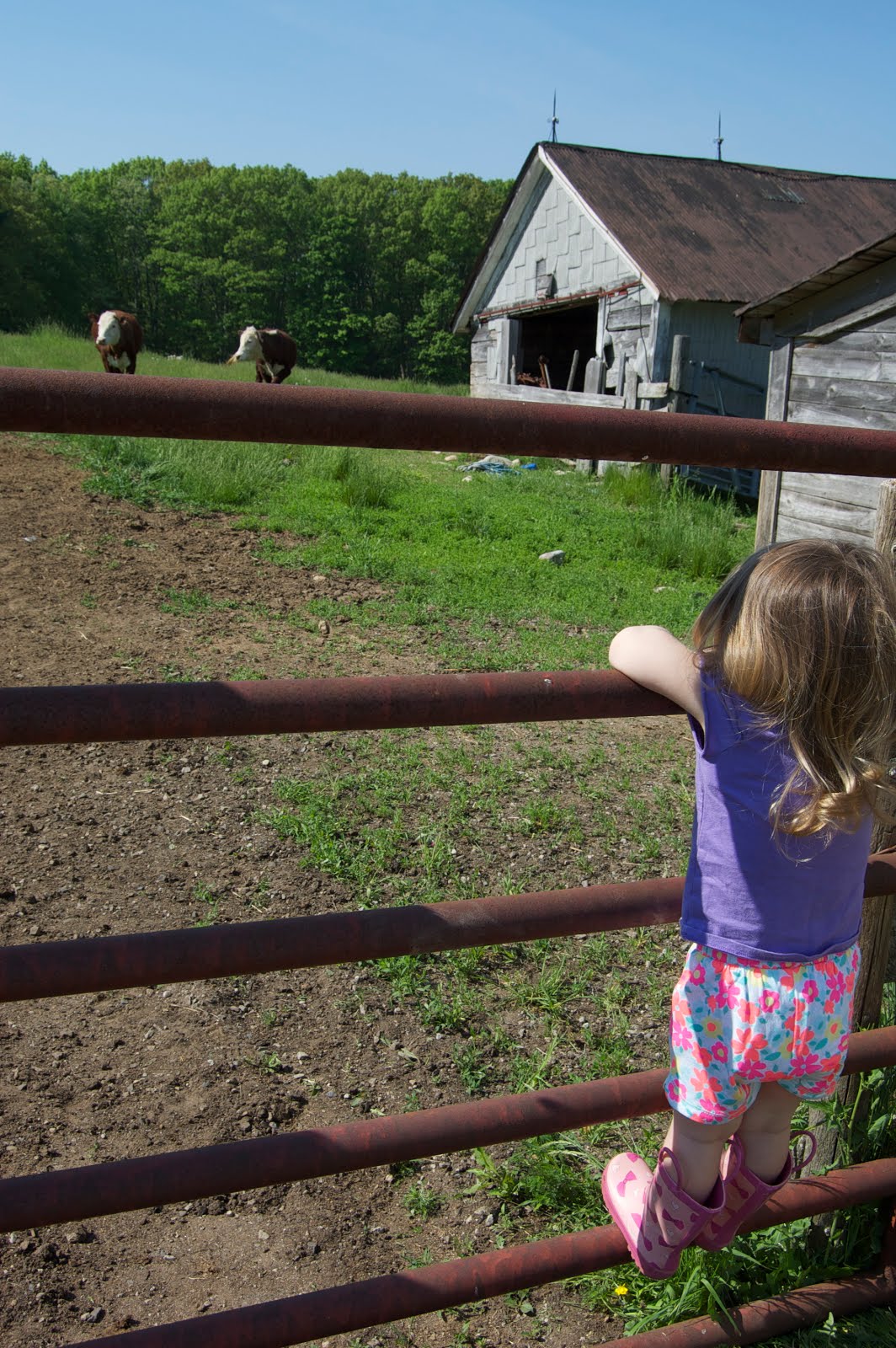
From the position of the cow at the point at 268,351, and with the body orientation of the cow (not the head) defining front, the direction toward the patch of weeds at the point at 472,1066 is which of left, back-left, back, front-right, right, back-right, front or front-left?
front-left

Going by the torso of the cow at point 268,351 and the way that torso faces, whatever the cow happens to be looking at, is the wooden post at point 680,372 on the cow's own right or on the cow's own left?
on the cow's own left

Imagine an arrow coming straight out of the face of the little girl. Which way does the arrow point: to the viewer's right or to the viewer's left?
to the viewer's left

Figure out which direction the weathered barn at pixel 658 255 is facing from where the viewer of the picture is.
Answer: facing the viewer and to the left of the viewer

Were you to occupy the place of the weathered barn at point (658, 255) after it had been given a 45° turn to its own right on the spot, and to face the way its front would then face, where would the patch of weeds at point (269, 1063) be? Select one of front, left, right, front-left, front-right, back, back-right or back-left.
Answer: left

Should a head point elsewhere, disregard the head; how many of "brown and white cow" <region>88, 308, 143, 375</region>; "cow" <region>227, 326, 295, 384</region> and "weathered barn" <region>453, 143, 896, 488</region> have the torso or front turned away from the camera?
0

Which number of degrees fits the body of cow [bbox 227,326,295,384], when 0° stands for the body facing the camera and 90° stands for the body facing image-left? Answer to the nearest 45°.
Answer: approximately 45°

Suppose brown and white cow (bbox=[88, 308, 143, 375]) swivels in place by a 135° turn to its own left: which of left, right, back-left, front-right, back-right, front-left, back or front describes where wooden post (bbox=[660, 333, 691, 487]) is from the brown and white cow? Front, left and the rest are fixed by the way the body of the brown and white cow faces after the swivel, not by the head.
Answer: right

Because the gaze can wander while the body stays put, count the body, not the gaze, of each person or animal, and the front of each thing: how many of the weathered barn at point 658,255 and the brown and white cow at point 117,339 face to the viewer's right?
0

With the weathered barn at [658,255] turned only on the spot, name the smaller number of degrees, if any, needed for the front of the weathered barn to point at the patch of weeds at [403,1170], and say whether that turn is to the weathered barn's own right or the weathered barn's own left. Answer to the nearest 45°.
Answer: approximately 45° to the weathered barn's own left

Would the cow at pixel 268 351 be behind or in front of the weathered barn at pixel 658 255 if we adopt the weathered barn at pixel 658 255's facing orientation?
in front
